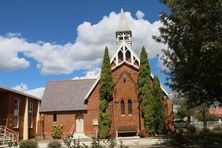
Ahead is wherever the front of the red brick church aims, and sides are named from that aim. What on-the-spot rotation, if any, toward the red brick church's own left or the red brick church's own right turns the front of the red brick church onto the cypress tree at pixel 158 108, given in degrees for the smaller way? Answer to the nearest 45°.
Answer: approximately 45° to the red brick church's own left

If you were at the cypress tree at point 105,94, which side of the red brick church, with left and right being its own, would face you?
front

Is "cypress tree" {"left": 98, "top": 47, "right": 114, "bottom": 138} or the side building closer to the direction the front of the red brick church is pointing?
the cypress tree

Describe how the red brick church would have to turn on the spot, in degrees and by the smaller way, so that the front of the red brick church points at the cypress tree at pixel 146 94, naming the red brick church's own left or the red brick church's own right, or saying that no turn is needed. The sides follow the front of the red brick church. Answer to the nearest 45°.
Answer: approximately 45° to the red brick church's own left

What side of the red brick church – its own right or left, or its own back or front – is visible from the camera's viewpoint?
front

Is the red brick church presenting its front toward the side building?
no
